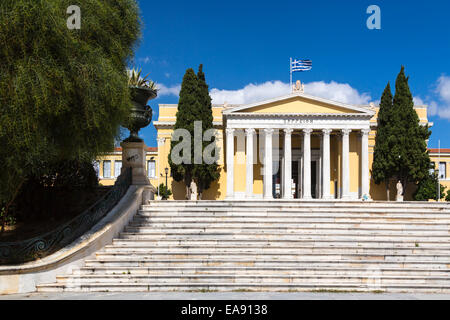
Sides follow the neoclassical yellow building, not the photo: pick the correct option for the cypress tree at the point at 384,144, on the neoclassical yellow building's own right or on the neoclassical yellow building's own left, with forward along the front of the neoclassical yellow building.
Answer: on the neoclassical yellow building's own left

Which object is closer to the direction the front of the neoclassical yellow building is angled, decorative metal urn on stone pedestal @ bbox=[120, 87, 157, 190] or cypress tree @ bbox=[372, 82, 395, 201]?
the decorative metal urn on stone pedestal

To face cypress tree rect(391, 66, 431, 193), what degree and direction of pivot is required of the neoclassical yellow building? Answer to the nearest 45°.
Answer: approximately 90° to its left

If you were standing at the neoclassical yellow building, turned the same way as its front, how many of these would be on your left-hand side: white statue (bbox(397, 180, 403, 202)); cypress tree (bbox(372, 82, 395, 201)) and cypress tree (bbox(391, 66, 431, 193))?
3

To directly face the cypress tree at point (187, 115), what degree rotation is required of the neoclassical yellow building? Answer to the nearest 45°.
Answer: approximately 90° to its right

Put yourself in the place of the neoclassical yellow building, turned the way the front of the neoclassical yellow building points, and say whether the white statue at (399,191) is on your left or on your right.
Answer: on your left

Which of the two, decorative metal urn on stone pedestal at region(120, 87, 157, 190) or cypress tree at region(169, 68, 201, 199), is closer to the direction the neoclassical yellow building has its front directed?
the decorative metal urn on stone pedestal

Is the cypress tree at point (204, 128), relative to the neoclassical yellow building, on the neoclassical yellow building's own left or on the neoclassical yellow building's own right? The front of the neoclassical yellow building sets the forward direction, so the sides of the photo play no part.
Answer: on the neoclassical yellow building's own right

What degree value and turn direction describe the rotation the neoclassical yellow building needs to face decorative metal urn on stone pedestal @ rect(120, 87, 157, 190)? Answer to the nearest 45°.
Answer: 0° — it already faces it

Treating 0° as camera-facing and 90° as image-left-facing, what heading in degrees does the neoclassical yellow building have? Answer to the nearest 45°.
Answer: approximately 0°
